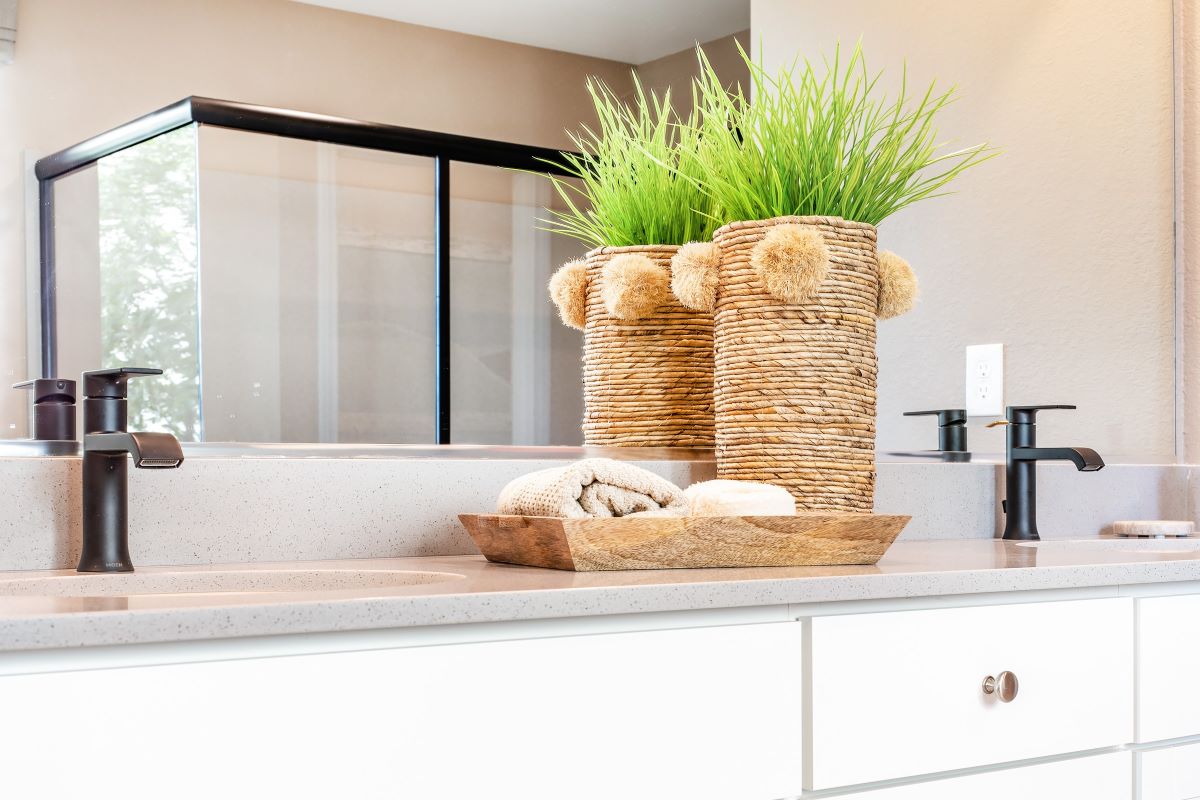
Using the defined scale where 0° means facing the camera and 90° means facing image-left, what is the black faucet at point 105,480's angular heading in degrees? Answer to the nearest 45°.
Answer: approximately 315°

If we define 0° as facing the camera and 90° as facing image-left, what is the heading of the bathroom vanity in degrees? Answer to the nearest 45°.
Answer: approximately 315°
